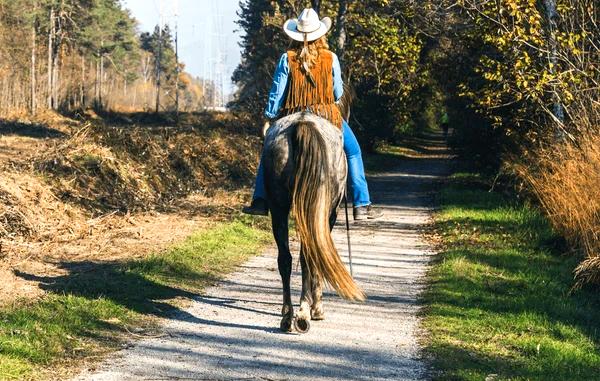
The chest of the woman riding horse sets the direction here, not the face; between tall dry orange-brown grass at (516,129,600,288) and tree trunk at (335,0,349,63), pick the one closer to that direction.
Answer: the tree trunk

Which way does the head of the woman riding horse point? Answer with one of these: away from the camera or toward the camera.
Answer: away from the camera

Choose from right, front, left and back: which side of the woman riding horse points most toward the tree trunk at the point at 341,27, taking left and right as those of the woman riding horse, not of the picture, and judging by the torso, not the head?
front

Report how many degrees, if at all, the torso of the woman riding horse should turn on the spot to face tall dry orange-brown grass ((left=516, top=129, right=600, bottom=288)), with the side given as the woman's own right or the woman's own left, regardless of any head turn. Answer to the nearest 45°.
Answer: approximately 45° to the woman's own right

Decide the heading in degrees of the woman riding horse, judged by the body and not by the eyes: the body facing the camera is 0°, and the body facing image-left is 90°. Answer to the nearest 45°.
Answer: approximately 180°
